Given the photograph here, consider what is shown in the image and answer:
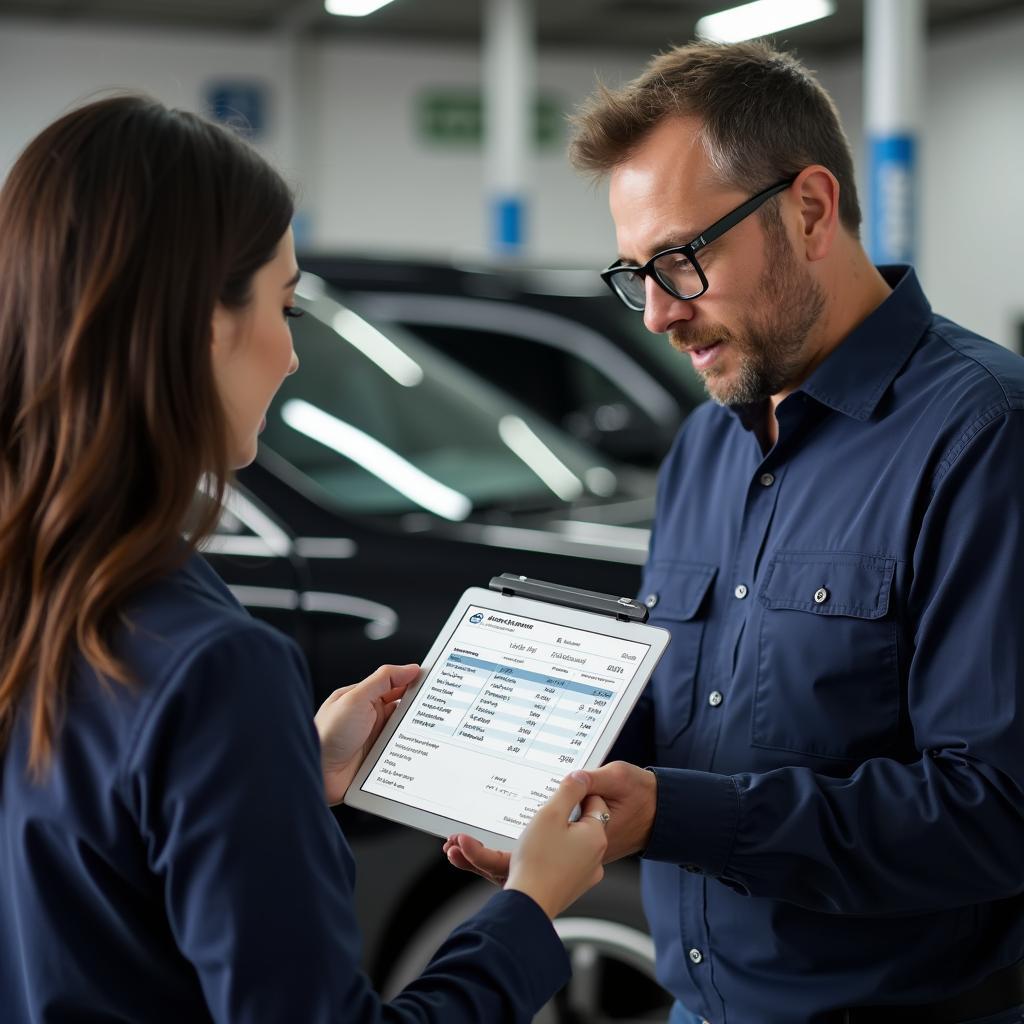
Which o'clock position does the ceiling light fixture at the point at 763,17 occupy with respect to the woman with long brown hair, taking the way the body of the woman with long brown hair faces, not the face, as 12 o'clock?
The ceiling light fixture is roughly at 11 o'clock from the woman with long brown hair.

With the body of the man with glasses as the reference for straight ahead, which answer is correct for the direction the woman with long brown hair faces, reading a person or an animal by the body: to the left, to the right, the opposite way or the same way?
the opposite way

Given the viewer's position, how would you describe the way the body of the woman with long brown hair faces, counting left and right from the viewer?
facing away from the viewer and to the right of the viewer

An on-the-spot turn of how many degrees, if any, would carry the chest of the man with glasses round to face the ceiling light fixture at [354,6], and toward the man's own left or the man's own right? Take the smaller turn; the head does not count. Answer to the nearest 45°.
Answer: approximately 135° to the man's own right

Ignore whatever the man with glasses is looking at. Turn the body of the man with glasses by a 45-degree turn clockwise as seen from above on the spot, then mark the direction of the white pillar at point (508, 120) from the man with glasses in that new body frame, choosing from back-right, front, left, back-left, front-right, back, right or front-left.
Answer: right

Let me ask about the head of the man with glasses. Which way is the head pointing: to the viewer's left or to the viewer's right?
to the viewer's left

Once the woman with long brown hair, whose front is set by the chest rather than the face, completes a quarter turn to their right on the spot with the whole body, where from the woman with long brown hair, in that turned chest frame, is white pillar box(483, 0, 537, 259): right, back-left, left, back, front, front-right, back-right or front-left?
back-left

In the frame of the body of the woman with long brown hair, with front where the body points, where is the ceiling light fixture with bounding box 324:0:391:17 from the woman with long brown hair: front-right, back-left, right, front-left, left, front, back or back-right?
front-left

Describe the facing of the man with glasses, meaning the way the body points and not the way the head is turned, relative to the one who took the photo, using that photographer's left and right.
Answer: facing the viewer and to the left of the viewer
